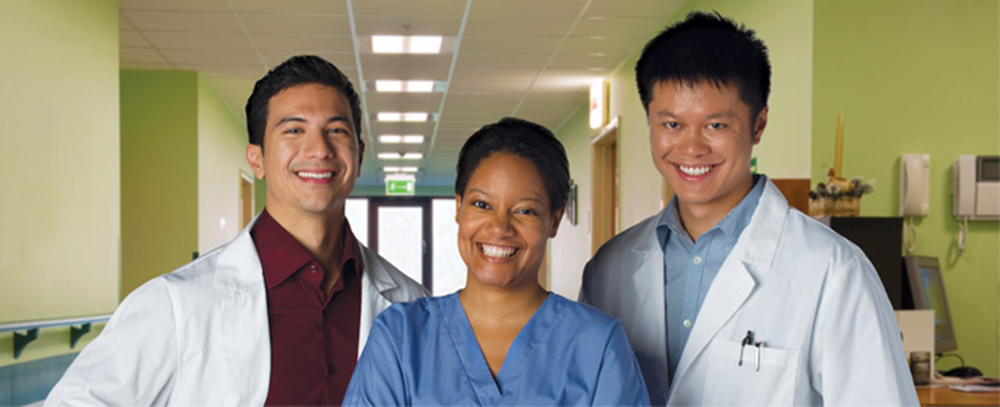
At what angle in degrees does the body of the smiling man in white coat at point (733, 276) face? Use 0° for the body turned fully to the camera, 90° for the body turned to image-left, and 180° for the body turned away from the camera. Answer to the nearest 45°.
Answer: approximately 45°

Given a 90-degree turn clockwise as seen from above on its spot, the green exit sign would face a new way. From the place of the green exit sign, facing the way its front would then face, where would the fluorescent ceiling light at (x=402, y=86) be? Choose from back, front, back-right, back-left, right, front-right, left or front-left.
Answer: left

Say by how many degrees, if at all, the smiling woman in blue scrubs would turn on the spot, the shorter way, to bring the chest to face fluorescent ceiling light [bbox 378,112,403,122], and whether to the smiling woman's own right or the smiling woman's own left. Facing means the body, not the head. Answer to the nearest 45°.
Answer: approximately 180°

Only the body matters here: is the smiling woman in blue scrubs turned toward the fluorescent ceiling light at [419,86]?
no

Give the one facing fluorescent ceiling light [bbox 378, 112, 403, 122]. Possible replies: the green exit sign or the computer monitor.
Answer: the green exit sign

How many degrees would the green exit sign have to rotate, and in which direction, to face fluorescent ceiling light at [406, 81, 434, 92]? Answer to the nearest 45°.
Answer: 0° — it already faces it

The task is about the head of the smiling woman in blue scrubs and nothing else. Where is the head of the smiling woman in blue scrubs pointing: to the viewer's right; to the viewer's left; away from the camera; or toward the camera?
toward the camera

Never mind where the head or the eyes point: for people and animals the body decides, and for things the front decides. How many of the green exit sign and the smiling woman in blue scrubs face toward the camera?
2

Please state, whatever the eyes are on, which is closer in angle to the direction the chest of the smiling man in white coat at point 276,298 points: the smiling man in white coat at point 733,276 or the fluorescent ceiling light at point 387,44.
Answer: the smiling man in white coat

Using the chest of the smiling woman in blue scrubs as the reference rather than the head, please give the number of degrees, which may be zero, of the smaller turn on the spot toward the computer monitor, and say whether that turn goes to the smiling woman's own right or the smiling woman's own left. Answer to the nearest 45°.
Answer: approximately 135° to the smiling woman's own left

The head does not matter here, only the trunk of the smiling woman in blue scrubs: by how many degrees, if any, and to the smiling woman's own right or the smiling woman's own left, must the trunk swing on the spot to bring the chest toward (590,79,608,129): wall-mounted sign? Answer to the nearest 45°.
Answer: approximately 180°

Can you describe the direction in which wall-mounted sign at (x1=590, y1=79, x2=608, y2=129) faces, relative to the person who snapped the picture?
facing the viewer and to the left of the viewer

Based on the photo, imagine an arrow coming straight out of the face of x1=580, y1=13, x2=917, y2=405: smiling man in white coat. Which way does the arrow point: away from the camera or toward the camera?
toward the camera

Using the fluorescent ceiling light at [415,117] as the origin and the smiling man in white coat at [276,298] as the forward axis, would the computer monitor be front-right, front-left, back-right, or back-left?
front-left

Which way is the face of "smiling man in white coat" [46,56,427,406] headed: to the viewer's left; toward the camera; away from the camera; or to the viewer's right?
toward the camera

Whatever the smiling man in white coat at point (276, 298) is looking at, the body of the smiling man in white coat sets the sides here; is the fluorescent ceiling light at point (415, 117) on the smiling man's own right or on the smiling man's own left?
on the smiling man's own left

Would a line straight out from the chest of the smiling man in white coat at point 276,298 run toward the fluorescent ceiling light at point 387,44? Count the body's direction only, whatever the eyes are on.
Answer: no

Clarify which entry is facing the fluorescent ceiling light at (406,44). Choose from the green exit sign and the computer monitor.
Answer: the green exit sign

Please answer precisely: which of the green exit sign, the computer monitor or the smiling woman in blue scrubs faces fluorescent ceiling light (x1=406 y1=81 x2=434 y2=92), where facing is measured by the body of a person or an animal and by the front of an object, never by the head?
the green exit sign
